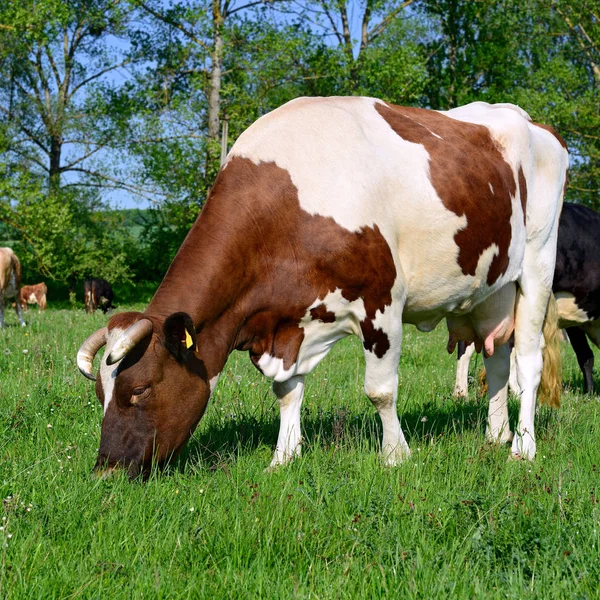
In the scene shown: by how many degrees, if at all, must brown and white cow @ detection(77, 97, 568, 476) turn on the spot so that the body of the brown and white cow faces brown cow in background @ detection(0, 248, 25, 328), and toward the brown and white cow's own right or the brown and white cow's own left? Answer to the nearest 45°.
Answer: approximately 90° to the brown and white cow's own right

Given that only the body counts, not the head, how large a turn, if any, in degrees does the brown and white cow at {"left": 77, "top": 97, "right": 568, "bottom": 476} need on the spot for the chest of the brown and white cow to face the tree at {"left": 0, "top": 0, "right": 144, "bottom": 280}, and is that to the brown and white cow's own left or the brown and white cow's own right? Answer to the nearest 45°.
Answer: approximately 135° to the brown and white cow's own right

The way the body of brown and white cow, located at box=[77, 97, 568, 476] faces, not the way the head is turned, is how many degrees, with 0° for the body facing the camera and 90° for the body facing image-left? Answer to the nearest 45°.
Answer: approximately 45°

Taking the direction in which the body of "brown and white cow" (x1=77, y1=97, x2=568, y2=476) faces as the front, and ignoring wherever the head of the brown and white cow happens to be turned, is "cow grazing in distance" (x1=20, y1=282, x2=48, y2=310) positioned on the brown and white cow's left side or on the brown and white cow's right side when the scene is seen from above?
on the brown and white cow's right side

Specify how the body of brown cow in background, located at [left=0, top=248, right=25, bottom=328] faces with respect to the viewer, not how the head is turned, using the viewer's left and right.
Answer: facing to the left of the viewer

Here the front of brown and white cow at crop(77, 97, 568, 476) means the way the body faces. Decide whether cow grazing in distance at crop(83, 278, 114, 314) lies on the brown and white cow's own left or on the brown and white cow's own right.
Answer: on the brown and white cow's own right
